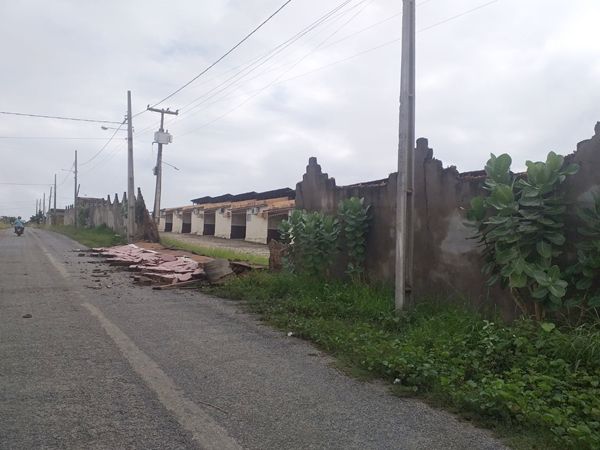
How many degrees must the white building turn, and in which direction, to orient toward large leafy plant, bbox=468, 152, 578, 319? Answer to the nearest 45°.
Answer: approximately 45° to its left

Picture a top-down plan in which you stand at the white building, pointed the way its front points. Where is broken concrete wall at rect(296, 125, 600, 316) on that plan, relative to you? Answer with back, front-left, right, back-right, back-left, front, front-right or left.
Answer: front-left

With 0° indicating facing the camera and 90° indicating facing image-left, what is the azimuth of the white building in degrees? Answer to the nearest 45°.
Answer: approximately 45°

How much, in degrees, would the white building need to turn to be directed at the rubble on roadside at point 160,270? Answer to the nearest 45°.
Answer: approximately 45° to its left

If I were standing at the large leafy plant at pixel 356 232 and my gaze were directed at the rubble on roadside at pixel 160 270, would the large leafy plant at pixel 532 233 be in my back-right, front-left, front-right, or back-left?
back-left

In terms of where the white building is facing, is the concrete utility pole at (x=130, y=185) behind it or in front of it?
in front

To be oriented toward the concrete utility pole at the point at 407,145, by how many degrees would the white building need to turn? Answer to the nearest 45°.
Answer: approximately 45° to its left

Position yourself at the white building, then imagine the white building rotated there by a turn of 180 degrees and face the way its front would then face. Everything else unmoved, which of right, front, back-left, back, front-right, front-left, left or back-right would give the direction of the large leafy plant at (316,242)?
back-right

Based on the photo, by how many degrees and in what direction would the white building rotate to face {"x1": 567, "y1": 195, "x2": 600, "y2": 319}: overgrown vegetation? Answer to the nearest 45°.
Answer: approximately 45° to its left

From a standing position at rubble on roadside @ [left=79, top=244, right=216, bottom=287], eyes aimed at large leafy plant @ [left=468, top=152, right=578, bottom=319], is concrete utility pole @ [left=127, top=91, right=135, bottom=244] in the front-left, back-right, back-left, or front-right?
back-left
